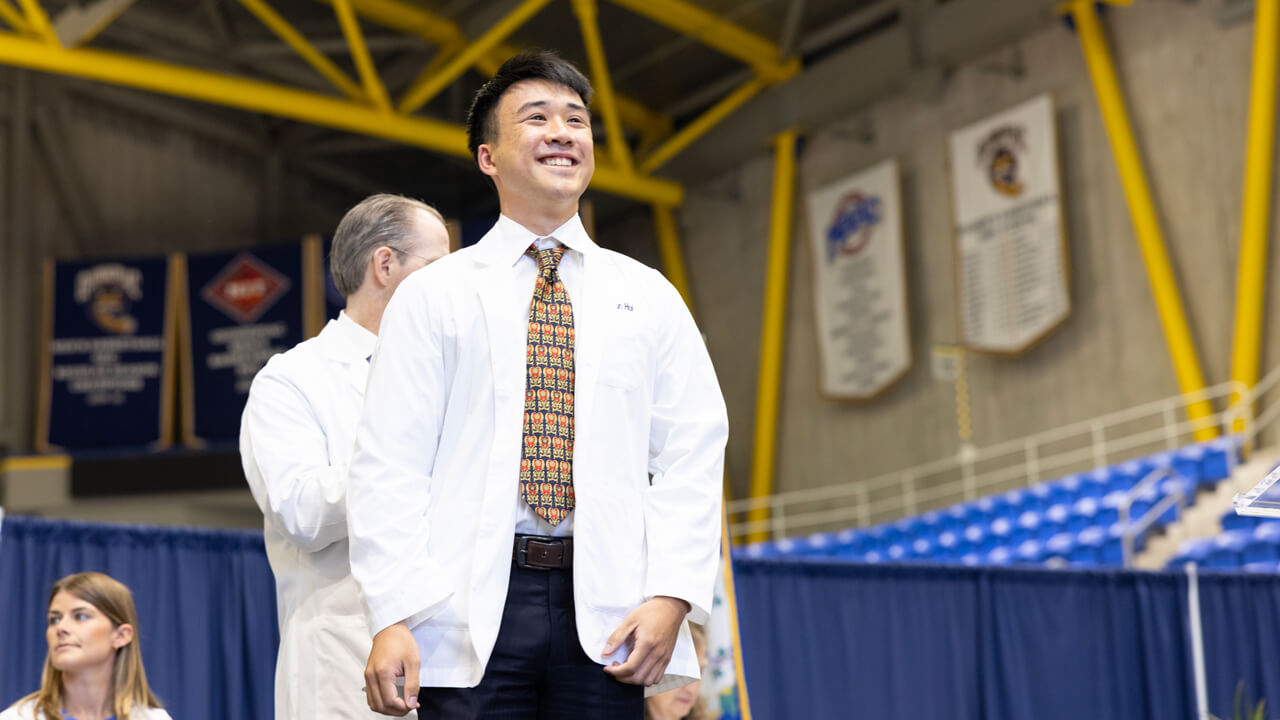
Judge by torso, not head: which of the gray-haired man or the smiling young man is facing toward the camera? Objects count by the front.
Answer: the smiling young man

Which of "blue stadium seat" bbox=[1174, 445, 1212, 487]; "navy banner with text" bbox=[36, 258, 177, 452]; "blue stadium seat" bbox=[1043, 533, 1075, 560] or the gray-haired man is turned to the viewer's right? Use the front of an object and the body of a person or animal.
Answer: the gray-haired man

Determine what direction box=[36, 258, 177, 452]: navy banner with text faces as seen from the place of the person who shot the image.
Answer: facing the viewer

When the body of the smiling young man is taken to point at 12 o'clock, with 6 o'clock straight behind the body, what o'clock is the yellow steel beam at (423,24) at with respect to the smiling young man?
The yellow steel beam is roughly at 6 o'clock from the smiling young man.

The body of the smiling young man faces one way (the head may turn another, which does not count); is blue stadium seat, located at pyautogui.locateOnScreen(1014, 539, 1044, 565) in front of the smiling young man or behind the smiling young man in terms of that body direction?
behind

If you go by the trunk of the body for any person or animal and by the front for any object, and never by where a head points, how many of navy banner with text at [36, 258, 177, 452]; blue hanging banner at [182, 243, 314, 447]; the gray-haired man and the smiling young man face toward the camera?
3

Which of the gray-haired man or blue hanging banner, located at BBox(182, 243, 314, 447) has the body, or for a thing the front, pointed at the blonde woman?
the blue hanging banner

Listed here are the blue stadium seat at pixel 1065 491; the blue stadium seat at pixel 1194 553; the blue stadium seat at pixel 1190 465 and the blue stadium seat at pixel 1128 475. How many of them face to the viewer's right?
0

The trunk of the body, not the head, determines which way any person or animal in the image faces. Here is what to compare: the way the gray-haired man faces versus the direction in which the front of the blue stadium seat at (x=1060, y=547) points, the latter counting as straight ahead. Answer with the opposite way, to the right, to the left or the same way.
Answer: the opposite way

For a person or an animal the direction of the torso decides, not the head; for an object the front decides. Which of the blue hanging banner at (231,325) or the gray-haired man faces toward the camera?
the blue hanging banner

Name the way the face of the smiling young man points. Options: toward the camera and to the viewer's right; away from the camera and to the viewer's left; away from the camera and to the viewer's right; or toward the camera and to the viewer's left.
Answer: toward the camera and to the viewer's right

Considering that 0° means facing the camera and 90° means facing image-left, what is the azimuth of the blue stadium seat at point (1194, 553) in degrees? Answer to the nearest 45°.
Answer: approximately 45°

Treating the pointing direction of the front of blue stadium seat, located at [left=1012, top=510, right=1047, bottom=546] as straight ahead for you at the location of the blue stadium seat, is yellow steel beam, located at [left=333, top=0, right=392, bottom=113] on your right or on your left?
on your right

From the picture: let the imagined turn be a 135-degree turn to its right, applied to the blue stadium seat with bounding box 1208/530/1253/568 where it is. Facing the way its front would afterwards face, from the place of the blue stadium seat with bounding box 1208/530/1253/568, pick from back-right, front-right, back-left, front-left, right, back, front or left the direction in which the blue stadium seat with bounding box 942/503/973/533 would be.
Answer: front-left

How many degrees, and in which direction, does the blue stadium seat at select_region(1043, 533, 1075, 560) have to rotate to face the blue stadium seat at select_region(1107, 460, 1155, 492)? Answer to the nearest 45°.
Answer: approximately 180°

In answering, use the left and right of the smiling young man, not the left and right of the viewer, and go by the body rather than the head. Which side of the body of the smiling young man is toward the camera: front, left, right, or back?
front

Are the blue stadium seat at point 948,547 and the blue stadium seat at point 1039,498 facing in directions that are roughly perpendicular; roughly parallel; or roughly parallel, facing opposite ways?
roughly parallel

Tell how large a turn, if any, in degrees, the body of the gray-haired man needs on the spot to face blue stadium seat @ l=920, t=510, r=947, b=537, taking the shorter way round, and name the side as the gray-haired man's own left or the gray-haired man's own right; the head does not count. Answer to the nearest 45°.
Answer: approximately 45° to the gray-haired man's own left
